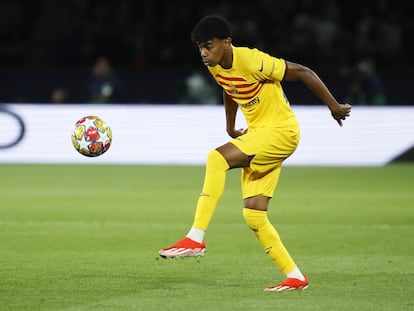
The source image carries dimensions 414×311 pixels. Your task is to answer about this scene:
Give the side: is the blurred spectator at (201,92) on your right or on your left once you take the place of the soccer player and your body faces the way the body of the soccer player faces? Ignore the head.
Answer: on your right

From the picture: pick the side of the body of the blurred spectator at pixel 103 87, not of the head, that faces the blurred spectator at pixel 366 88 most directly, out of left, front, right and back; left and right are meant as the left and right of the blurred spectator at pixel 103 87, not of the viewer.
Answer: left

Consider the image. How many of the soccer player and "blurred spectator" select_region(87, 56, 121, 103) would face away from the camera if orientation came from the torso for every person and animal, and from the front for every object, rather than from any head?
0

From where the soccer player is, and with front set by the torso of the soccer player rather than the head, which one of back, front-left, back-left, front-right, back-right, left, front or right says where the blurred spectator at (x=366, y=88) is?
back-right

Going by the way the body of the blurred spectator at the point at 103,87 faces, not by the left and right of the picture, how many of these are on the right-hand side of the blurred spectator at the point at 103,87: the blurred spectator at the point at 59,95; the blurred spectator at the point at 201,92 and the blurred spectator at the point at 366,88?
1

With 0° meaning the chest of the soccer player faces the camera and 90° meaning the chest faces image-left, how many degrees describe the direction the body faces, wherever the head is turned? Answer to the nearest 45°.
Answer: approximately 45°

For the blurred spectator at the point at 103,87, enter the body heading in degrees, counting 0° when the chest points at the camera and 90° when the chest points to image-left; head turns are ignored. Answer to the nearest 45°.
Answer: approximately 0°

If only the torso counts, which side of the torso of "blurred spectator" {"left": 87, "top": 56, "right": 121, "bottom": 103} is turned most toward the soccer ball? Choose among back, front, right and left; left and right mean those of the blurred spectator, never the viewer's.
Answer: front
